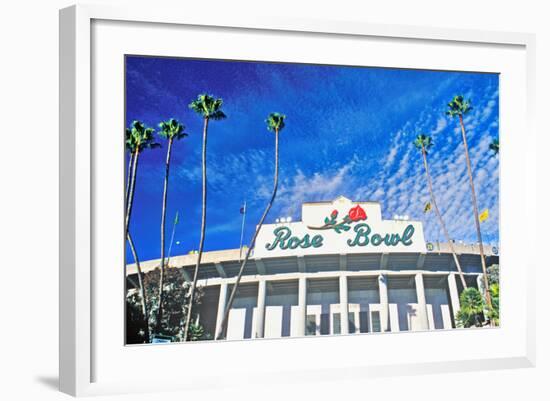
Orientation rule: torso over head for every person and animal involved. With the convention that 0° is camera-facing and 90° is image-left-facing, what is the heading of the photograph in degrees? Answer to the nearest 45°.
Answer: approximately 315°
